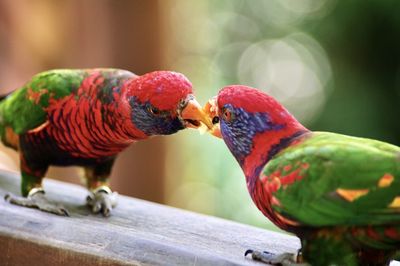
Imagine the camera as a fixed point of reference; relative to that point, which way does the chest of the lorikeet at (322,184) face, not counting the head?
to the viewer's left

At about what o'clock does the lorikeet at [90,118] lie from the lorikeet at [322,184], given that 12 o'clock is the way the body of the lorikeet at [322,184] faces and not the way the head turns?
the lorikeet at [90,118] is roughly at 1 o'clock from the lorikeet at [322,184].
